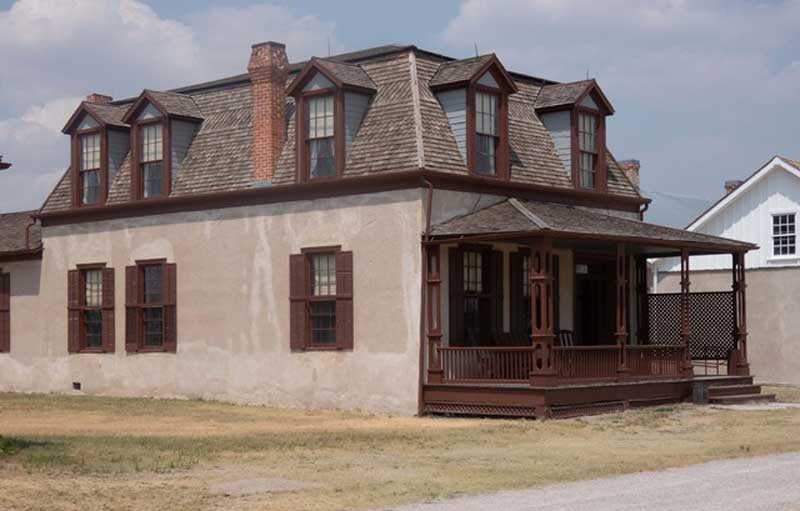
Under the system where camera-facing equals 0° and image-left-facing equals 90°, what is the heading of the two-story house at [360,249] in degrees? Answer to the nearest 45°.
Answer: approximately 315°
